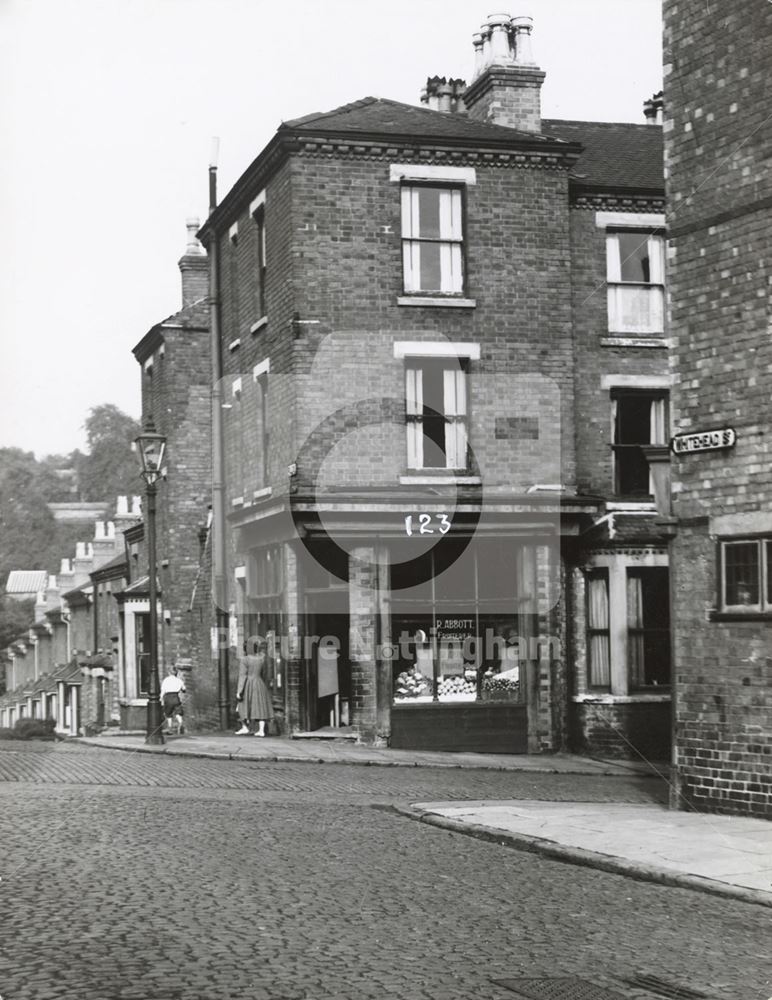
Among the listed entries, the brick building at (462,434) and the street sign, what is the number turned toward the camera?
2

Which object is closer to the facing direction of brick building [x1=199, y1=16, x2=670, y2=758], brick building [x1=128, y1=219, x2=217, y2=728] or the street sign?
the street sign

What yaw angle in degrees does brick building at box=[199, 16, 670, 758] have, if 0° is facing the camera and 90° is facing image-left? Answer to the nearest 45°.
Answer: approximately 0°

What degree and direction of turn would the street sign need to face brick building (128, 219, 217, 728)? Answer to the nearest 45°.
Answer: approximately 135° to its right

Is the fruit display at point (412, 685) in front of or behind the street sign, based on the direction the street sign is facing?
behind

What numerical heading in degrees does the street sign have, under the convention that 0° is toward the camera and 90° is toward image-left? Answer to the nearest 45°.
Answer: approximately 0°

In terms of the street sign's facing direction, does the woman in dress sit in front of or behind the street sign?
behind
